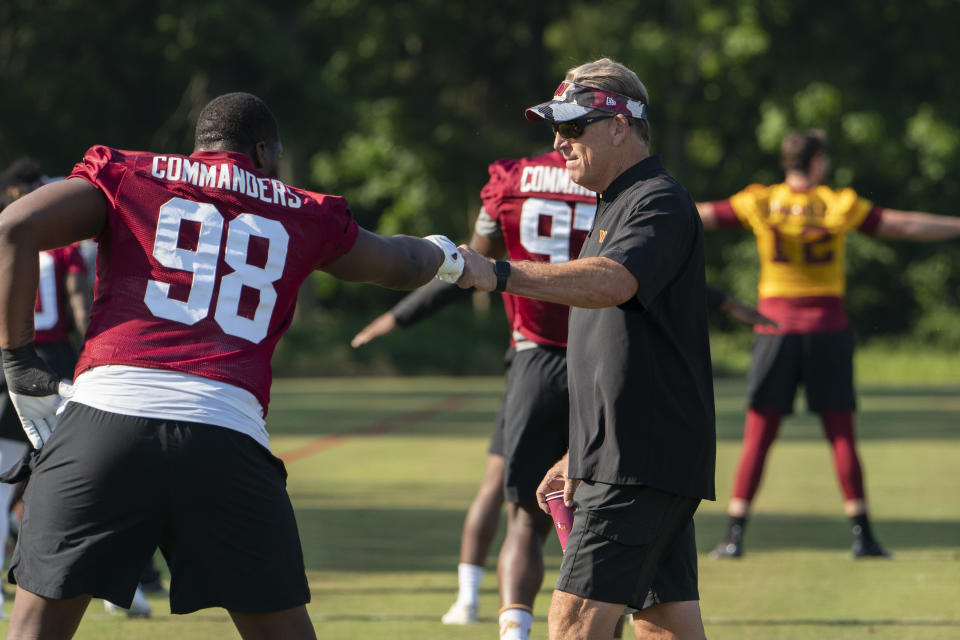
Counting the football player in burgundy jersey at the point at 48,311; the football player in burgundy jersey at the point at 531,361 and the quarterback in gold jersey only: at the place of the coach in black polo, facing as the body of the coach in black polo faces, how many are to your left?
0

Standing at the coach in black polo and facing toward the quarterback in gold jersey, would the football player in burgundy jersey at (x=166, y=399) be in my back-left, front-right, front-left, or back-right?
back-left

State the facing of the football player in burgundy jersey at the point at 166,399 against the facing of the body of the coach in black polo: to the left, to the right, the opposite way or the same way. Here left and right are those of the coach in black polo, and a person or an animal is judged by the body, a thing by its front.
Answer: to the right

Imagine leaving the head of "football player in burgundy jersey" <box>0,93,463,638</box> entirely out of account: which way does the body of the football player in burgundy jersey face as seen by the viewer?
away from the camera

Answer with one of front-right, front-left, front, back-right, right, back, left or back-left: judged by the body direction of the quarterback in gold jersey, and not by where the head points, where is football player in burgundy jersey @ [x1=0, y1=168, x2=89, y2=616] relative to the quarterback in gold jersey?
back-left

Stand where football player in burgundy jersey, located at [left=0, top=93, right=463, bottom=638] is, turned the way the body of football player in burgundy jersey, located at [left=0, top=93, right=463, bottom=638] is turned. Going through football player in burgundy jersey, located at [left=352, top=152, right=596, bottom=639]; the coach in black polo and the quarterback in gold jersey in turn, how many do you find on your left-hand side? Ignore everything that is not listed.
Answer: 0

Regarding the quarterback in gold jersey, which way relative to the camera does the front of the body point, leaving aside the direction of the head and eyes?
away from the camera

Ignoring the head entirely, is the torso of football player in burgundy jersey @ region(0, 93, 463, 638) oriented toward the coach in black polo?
no

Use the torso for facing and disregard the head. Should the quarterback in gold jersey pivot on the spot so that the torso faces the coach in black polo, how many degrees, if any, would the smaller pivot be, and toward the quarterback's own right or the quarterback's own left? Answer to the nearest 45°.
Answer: approximately 180°

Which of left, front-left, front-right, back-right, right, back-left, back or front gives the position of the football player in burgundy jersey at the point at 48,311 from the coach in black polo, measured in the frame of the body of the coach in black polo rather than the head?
front-right

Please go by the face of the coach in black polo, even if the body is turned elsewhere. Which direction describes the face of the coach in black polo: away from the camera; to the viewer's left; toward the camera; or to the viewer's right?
to the viewer's left

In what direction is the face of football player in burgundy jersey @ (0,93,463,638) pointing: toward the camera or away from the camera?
away from the camera

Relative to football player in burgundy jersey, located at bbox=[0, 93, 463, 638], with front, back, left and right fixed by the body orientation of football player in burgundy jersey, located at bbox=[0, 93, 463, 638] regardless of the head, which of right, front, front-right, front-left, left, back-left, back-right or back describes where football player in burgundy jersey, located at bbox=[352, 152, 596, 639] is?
front-right

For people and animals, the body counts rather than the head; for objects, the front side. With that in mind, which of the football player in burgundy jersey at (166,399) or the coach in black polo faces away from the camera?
the football player in burgundy jersey

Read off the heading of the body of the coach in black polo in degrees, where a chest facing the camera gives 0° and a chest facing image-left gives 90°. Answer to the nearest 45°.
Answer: approximately 90°
